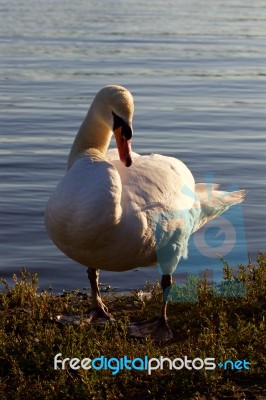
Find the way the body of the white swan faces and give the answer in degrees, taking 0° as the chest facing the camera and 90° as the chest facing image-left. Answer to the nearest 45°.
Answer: approximately 45°
